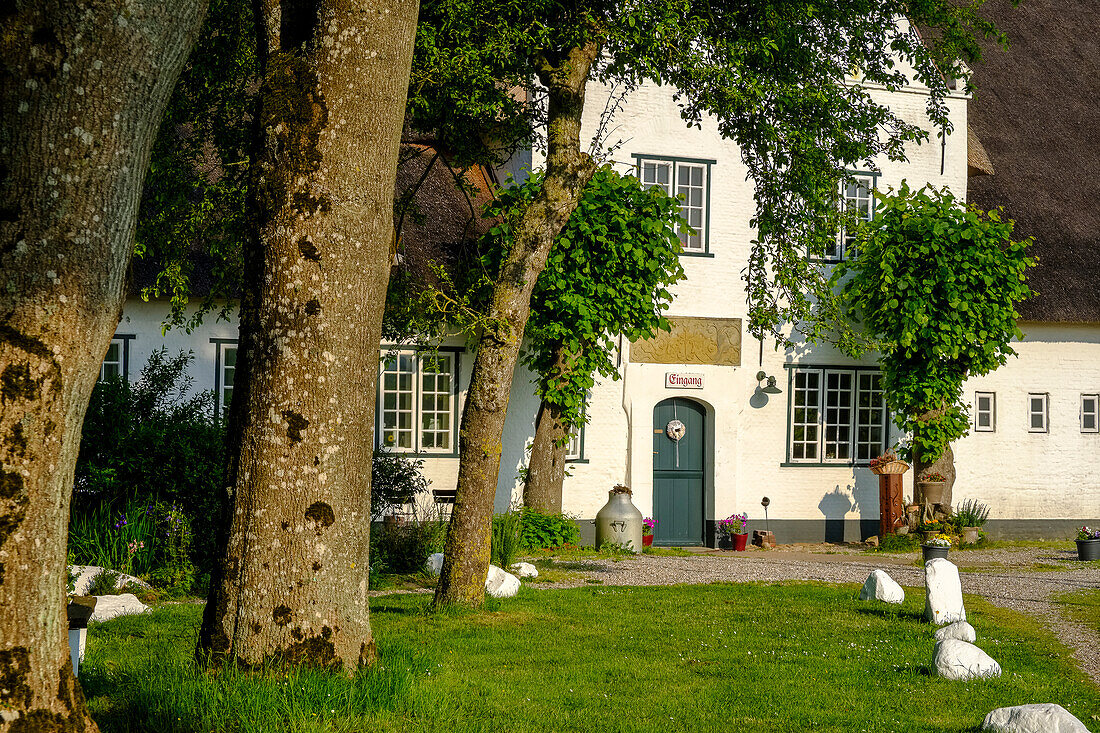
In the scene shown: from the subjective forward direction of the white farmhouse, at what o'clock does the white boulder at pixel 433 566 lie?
The white boulder is roughly at 1 o'clock from the white farmhouse.

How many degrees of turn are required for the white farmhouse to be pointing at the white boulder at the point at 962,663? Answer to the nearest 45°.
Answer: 0° — it already faces it

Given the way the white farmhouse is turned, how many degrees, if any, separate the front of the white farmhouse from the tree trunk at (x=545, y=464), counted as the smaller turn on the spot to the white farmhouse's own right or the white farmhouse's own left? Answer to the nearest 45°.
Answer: approximately 45° to the white farmhouse's own right

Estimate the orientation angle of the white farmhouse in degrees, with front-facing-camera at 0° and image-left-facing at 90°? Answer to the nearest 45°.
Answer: approximately 0°

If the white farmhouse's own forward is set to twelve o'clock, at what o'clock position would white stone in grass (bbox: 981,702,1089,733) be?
The white stone in grass is roughly at 12 o'clock from the white farmhouse.
